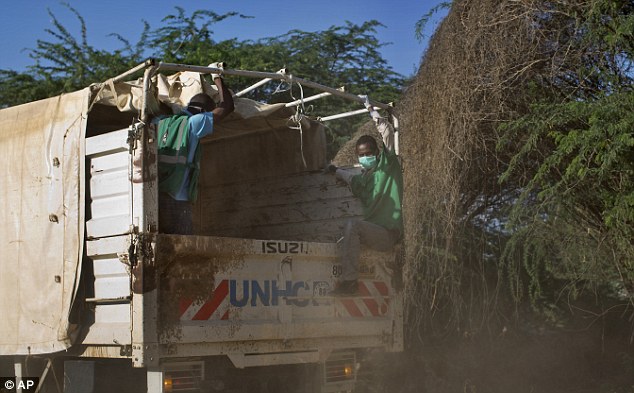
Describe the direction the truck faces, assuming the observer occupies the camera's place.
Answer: facing away from the viewer and to the left of the viewer
